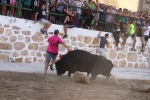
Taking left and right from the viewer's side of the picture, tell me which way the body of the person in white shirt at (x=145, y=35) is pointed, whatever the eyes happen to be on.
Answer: facing the viewer and to the left of the viewer

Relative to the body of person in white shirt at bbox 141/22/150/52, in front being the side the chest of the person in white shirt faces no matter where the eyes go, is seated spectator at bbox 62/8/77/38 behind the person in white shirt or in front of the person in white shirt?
in front

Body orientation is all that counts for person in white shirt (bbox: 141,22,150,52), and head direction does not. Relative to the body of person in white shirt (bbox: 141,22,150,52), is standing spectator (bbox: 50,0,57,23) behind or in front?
in front

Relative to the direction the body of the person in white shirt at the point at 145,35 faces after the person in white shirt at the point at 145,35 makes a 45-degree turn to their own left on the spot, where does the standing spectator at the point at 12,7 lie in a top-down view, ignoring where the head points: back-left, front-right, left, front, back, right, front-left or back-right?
front-right

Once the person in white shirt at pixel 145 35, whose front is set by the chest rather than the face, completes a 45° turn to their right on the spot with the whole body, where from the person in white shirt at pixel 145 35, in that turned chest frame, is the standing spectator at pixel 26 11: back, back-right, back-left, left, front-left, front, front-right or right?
front-left

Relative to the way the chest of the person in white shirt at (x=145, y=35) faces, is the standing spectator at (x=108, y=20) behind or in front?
in front
